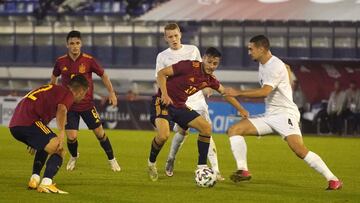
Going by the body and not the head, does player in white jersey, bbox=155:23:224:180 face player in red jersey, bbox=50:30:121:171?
no

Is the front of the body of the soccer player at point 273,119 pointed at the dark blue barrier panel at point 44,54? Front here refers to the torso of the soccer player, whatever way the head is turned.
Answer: no

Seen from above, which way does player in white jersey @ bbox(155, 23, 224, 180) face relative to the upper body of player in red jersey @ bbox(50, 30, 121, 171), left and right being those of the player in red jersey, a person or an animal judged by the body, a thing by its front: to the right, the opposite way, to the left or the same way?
the same way

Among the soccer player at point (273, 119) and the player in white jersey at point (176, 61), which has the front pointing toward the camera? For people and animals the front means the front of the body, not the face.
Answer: the player in white jersey

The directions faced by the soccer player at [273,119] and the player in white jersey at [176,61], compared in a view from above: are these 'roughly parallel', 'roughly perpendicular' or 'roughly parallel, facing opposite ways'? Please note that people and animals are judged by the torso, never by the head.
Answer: roughly perpendicular

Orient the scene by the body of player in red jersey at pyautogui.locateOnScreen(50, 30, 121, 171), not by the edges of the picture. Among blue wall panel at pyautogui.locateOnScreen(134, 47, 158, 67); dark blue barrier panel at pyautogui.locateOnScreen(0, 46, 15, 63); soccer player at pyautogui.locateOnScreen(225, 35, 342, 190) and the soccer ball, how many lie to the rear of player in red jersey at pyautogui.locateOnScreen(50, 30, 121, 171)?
2

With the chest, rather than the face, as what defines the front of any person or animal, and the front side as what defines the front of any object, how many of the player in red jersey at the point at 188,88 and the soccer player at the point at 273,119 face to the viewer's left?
1

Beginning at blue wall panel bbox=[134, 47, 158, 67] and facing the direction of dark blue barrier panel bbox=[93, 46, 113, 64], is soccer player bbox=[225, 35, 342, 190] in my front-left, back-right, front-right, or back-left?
back-left

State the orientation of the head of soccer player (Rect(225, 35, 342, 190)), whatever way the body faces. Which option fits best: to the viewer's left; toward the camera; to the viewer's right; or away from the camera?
to the viewer's left

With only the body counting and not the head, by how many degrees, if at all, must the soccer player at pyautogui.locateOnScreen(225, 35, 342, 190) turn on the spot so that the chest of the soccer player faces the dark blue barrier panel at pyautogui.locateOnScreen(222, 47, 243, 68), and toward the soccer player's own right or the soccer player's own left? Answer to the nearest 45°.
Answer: approximately 90° to the soccer player's own right

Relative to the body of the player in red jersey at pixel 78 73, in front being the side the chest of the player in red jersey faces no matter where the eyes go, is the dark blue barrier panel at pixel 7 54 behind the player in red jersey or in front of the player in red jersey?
behind

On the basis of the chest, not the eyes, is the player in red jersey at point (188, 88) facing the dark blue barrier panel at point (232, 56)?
no

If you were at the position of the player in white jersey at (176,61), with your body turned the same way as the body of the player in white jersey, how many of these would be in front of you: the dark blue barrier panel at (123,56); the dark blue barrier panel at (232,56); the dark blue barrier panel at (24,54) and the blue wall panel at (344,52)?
0

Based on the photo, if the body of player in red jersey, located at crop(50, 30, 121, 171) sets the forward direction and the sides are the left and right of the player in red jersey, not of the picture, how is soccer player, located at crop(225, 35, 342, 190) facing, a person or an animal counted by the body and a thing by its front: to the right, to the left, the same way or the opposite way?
to the right

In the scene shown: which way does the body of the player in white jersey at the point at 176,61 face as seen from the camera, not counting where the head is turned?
toward the camera

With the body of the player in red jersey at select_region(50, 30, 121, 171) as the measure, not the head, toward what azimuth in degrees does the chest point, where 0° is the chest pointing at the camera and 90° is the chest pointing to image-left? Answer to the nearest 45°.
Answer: approximately 0°

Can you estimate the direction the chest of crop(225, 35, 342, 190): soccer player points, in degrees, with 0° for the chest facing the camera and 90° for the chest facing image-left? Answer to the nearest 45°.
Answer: approximately 90°
